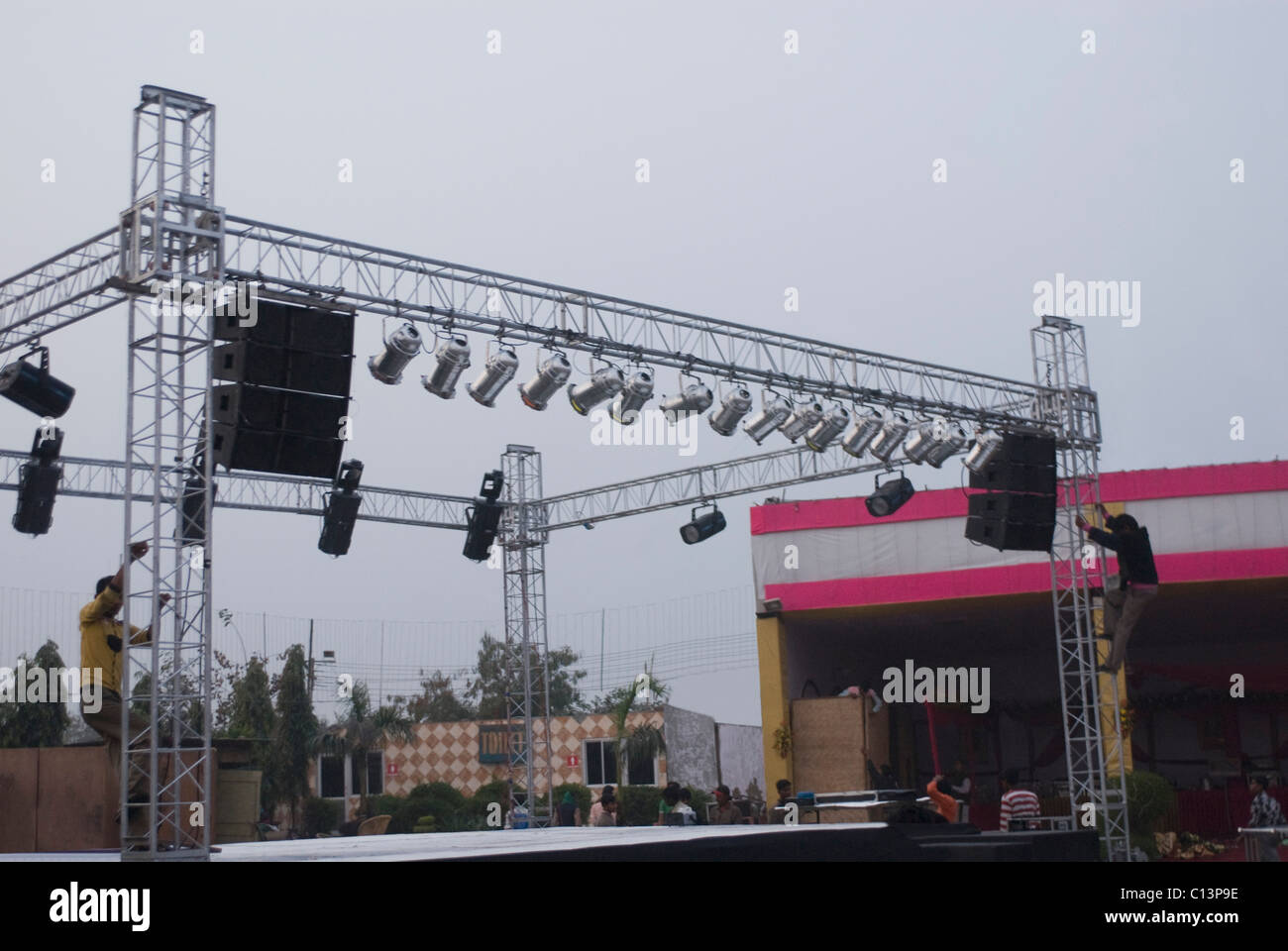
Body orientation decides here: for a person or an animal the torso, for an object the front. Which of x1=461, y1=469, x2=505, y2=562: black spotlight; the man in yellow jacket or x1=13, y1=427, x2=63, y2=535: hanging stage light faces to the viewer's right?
the man in yellow jacket

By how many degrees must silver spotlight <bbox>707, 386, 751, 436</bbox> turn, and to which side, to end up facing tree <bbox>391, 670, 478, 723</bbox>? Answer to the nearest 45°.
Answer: approximately 45° to its right

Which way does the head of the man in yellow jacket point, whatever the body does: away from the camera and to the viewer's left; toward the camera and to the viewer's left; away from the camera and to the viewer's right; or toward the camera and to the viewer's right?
away from the camera and to the viewer's right

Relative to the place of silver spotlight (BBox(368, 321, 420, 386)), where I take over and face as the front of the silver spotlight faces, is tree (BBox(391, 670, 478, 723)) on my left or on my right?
on my right

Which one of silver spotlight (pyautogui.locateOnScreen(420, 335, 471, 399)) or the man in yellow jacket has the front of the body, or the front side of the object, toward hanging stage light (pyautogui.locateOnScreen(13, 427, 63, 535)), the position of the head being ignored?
the silver spotlight
